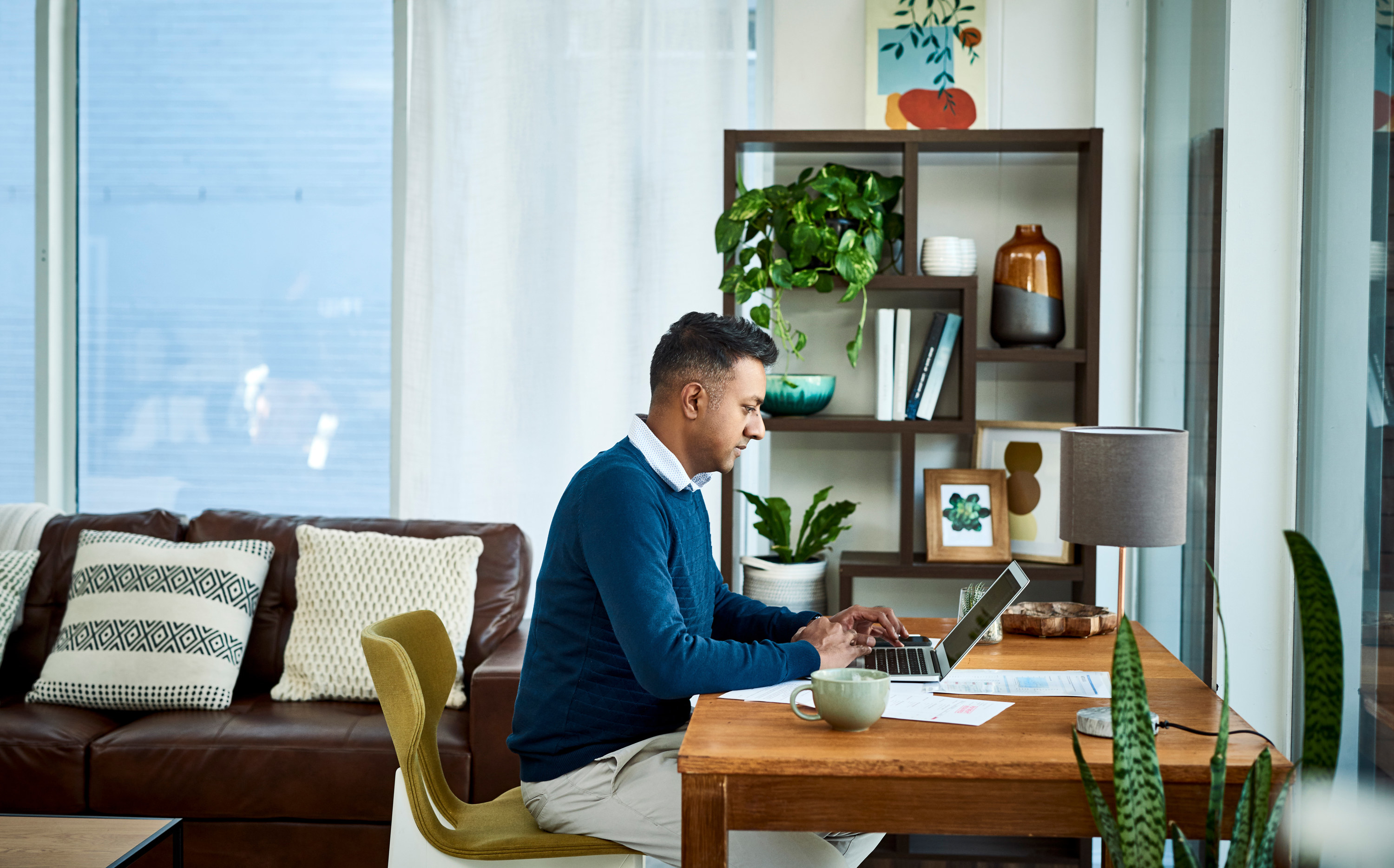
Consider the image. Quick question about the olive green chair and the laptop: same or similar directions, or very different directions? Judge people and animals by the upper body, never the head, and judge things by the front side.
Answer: very different directions

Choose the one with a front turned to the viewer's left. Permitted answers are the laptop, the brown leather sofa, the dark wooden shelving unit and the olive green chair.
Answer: the laptop

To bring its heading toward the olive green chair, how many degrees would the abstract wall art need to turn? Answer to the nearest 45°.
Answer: approximately 45° to its right

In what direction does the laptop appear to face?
to the viewer's left

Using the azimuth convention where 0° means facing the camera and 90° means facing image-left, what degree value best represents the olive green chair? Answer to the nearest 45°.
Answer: approximately 270°

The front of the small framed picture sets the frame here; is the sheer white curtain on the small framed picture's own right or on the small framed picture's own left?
on the small framed picture's own right

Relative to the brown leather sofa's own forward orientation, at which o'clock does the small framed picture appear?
The small framed picture is roughly at 9 o'clock from the brown leather sofa.

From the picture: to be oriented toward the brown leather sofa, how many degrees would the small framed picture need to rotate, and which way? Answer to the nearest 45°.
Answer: approximately 45° to its right

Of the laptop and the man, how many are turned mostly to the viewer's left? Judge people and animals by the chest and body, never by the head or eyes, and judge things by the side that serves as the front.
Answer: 1

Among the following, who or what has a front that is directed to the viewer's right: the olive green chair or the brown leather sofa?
the olive green chair

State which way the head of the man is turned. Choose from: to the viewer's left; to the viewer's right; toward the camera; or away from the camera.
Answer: to the viewer's right

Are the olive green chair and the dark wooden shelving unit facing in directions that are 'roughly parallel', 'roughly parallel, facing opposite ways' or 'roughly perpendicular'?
roughly perpendicular
